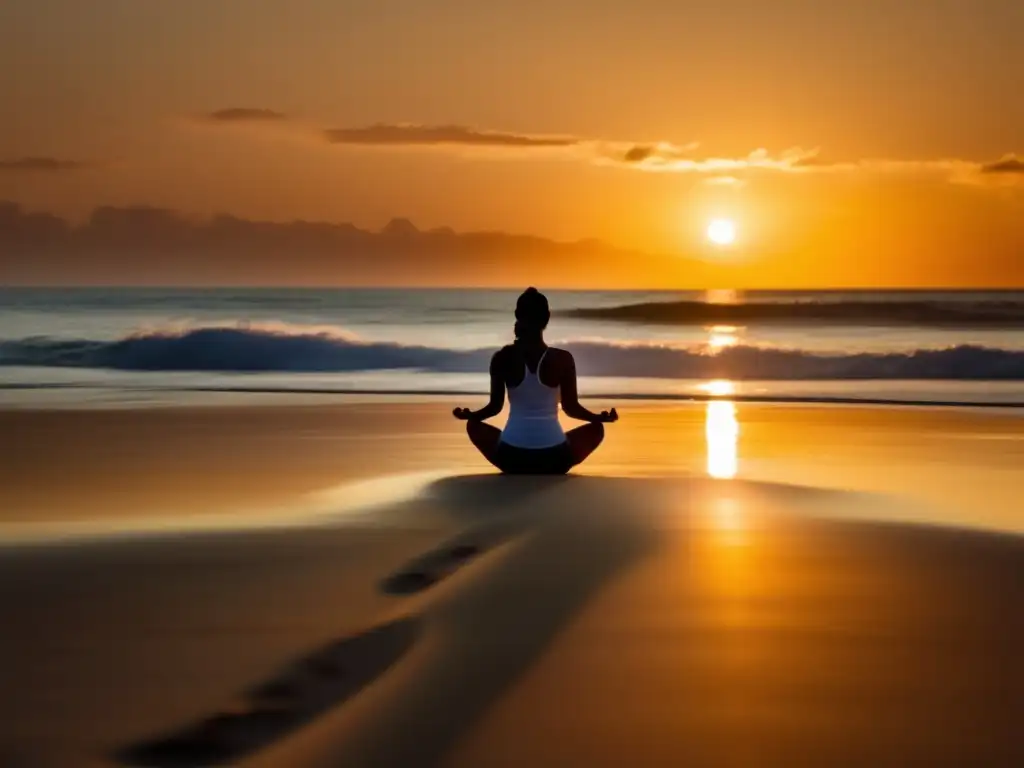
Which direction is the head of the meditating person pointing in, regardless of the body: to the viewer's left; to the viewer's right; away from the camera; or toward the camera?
away from the camera

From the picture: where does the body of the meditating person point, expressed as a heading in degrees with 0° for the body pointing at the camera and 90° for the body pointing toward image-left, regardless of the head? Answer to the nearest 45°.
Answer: approximately 180°

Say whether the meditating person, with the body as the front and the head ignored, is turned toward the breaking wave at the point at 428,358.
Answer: yes
